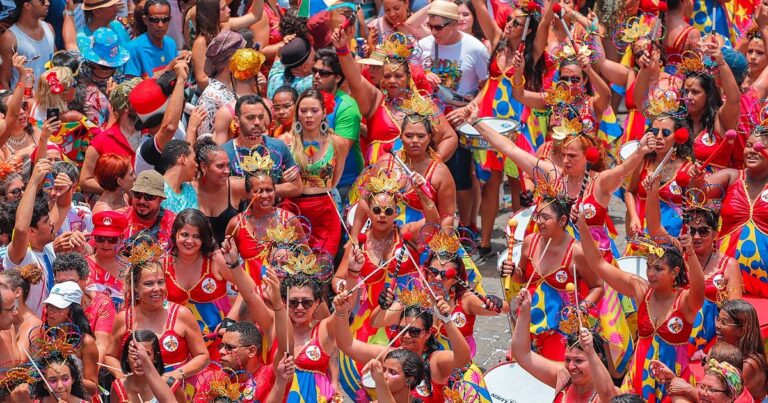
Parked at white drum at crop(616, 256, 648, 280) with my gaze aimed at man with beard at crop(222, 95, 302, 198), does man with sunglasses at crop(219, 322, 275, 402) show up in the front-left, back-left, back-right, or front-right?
front-left

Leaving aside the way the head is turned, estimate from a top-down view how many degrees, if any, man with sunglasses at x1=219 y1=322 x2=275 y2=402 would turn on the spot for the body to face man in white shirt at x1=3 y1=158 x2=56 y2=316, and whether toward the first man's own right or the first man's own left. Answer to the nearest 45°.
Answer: approximately 90° to the first man's own right

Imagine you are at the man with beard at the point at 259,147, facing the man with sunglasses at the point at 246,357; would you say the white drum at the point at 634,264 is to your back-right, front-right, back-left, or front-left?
front-left

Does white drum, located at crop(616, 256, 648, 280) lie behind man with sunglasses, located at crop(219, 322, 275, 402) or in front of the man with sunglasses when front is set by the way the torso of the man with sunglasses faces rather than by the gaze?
behind

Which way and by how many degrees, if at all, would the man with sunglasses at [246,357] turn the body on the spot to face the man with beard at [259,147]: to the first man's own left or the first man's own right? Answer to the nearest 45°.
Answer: approximately 135° to the first man's own right

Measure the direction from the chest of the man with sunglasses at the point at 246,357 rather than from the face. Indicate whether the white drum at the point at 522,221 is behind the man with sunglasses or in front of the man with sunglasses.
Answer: behind

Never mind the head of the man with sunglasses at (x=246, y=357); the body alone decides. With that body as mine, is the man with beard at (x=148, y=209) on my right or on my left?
on my right

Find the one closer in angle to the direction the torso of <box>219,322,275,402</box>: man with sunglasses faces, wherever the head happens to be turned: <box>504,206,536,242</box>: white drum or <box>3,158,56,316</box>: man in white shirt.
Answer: the man in white shirt

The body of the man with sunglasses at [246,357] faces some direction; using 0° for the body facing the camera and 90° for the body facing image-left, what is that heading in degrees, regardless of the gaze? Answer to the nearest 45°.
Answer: approximately 45°
